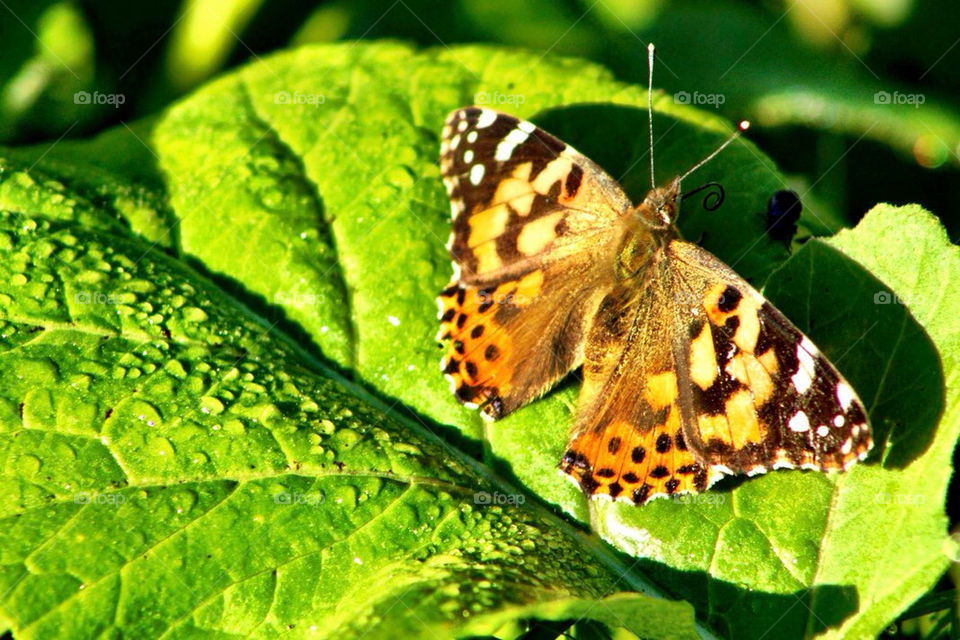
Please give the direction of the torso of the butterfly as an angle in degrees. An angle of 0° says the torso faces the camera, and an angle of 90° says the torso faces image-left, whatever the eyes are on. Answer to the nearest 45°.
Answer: approximately 225°

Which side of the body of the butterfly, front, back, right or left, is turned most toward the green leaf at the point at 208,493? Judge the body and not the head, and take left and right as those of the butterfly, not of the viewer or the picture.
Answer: back
